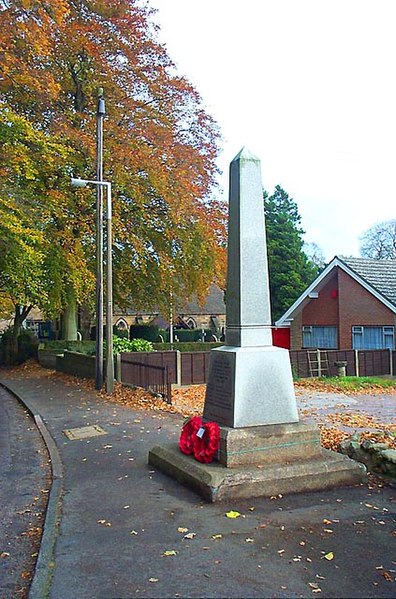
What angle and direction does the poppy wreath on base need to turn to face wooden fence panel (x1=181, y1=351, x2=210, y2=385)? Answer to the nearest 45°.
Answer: approximately 135° to its right

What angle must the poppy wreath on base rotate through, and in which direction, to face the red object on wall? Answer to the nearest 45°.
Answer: approximately 135° to its right

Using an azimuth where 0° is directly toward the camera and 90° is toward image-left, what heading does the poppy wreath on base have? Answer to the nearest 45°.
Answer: approximately 45°

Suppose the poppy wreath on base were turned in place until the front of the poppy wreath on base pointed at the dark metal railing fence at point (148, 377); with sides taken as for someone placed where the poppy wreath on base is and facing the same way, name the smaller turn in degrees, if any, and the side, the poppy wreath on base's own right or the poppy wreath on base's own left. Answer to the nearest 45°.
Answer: approximately 135° to the poppy wreath on base's own right

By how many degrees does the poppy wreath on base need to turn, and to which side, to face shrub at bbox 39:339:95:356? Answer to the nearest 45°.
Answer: approximately 135° to its right

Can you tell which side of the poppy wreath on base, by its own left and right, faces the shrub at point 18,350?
right

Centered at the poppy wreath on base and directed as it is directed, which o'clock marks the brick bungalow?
The brick bungalow is roughly at 5 o'clock from the poppy wreath on base.

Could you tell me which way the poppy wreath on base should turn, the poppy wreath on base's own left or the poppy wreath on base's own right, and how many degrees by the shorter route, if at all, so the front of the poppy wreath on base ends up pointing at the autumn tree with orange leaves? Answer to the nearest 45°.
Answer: approximately 135° to the poppy wreath on base's own right

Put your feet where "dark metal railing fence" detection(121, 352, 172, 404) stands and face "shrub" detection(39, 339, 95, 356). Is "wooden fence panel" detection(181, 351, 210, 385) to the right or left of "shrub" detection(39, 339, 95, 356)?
right
